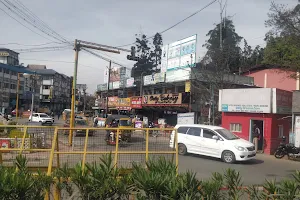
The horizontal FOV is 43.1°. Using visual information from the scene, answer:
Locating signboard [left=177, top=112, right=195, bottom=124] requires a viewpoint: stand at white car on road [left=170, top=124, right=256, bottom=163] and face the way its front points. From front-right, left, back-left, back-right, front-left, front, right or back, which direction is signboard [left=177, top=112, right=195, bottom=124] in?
back-left

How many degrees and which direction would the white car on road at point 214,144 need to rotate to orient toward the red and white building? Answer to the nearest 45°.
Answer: approximately 90° to its left

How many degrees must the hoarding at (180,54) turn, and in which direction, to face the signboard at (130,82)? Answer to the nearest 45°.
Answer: approximately 90° to its right

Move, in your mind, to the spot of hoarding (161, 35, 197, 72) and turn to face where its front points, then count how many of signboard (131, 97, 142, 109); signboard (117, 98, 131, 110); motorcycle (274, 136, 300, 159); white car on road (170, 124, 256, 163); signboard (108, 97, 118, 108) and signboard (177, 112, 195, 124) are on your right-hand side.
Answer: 3

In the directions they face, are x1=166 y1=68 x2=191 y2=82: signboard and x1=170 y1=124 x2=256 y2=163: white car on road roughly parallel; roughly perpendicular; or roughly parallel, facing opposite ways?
roughly perpendicular

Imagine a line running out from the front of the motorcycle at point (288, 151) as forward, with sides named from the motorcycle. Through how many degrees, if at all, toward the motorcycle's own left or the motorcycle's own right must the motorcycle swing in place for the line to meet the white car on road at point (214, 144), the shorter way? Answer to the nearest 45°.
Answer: approximately 45° to the motorcycle's own left

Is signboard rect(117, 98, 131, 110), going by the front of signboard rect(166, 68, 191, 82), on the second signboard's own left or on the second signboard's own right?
on the second signboard's own right

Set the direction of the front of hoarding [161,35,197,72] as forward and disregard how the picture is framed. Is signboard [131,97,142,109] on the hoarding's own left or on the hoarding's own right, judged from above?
on the hoarding's own right

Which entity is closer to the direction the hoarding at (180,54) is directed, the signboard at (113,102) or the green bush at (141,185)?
the green bush

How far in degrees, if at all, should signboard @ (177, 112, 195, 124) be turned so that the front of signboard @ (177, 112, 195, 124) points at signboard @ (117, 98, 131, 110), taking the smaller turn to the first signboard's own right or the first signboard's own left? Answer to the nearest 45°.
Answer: approximately 135° to the first signboard's own right

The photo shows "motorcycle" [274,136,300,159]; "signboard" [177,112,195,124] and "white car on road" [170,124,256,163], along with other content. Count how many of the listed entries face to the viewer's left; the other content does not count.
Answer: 1

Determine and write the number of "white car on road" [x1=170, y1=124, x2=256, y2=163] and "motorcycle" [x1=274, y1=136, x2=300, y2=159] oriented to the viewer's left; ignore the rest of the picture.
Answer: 1

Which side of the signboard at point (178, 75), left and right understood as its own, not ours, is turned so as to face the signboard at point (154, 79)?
right

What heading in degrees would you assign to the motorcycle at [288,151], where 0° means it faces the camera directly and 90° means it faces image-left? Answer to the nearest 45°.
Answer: approximately 90°

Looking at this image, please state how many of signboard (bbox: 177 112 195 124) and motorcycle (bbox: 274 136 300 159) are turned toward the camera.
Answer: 1

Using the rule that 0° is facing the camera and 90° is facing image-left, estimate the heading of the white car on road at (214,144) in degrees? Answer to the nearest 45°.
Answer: approximately 315°
